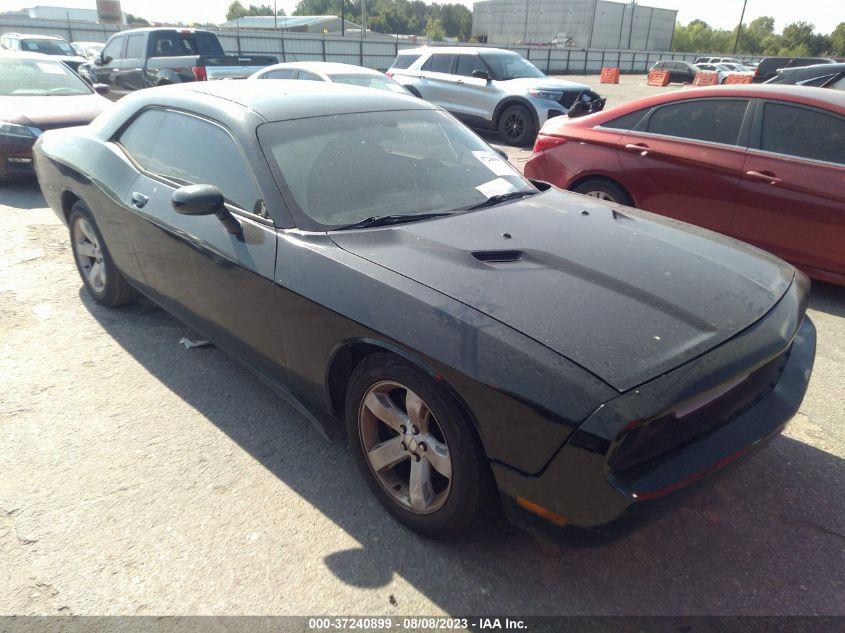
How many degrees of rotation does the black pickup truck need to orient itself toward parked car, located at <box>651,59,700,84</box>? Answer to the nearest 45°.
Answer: approximately 90° to its right

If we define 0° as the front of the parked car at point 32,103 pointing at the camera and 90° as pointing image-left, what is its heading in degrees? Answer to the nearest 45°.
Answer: approximately 0°

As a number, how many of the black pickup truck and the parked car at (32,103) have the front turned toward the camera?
1

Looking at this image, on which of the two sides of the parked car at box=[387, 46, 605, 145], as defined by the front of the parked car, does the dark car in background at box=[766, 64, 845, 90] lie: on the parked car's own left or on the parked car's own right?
on the parked car's own left

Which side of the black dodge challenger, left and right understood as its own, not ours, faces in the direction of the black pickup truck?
back

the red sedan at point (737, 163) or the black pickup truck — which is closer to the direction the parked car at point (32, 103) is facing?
the red sedan

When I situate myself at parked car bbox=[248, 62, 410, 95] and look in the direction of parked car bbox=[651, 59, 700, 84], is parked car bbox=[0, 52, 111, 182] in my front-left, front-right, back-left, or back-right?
back-left

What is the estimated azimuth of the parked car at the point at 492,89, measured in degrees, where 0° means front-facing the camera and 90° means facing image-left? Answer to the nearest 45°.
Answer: approximately 315°

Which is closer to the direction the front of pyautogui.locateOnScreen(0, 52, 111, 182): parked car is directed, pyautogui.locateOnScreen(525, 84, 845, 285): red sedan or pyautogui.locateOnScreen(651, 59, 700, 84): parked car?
the red sedan

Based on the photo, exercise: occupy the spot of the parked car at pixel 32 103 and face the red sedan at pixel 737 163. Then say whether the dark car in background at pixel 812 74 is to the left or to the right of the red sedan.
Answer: left

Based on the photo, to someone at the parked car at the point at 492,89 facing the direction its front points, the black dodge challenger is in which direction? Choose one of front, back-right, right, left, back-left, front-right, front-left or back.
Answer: front-right

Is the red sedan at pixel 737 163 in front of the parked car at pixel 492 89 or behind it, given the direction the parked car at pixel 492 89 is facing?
in front

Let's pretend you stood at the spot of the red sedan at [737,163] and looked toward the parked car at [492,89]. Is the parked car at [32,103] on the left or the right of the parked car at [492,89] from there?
left

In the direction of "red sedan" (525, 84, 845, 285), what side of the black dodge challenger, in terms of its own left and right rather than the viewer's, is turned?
left
